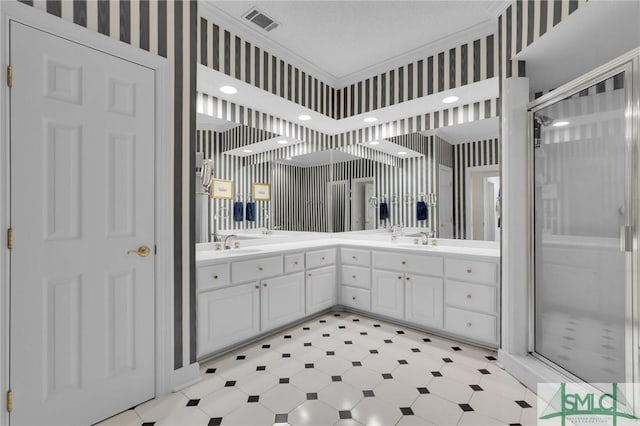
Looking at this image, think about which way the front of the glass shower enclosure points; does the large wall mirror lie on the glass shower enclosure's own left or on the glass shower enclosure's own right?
on the glass shower enclosure's own right

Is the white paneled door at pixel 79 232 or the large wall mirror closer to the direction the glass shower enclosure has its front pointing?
the white paneled door

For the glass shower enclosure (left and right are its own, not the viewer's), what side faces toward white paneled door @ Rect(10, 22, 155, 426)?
front

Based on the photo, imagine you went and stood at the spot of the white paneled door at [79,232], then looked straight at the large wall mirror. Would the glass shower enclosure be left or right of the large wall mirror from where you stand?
right

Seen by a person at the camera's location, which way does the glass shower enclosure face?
facing the viewer and to the left of the viewer
